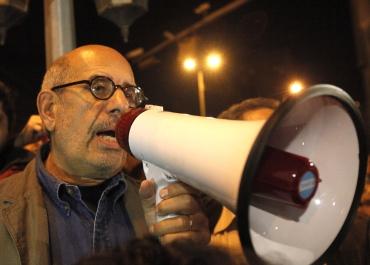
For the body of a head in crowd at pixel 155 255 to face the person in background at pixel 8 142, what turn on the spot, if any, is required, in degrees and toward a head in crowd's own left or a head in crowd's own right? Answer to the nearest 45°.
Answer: approximately 45° to a head in crowd's own left

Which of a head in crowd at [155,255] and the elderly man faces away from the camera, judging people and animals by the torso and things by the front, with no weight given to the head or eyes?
a head in crowd

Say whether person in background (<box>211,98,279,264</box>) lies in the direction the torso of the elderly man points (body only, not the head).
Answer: no

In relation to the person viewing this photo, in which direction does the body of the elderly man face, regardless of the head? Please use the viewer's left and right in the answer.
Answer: facing the viewer and to the right of the viewer

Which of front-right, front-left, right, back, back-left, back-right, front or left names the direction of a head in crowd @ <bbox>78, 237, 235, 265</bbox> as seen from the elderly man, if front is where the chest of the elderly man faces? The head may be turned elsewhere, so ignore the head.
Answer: front-right

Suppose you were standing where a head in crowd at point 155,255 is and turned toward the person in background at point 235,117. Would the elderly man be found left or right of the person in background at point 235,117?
left

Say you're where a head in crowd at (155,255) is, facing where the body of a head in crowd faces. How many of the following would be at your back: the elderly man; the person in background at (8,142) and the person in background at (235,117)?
0

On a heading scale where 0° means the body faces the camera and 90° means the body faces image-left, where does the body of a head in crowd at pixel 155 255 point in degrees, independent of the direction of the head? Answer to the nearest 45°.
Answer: approximately 180°

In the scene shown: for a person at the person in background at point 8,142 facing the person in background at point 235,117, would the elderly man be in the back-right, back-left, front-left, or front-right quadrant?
front-right

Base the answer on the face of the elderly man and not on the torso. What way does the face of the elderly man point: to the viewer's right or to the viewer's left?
to the viewer's right
